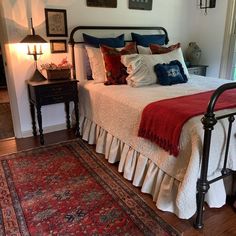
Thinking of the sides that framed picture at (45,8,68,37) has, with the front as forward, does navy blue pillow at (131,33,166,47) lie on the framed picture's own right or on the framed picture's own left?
on the framed picture's own left

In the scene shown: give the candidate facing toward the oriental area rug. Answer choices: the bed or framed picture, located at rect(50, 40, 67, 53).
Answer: the framed picture

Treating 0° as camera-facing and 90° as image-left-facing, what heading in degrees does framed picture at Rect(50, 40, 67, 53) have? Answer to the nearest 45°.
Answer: approximately 0°

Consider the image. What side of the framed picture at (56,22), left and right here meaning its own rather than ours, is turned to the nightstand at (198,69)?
left

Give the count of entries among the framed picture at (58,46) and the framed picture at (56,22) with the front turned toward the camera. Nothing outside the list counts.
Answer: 2

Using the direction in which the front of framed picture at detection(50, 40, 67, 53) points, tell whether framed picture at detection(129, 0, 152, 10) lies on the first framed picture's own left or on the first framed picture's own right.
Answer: on the first framed picture's own left

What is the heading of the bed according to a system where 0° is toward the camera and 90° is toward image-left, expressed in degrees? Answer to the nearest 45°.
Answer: approximately 315°

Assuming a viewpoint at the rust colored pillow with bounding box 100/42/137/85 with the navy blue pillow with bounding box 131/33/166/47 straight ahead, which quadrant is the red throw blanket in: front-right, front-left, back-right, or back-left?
back-right

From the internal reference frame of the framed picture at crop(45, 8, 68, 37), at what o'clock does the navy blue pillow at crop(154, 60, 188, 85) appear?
The navy blue pillow is roughly at 10 o'clock from the framed picture.
